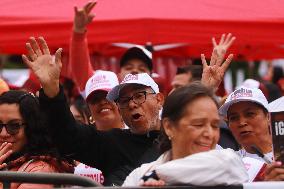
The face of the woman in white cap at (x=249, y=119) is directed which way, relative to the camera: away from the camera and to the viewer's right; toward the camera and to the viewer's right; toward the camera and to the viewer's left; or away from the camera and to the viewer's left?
toward the camera and to the viewer's left

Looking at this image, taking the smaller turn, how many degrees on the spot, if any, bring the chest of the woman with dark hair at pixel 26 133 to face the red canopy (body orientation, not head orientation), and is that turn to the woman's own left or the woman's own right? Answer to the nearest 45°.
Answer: approximately 180°

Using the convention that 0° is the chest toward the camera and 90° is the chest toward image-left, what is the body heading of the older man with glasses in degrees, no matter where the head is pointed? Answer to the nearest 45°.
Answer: approximately 45°

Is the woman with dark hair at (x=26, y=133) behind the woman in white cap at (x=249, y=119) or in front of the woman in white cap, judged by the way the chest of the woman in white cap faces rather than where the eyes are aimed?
in front

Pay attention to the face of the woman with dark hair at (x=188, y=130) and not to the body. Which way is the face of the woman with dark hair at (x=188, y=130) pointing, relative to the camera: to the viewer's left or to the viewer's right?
to the viewer's right

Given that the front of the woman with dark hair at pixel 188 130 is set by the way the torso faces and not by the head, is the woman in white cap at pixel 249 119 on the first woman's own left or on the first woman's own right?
on the first woman's own left

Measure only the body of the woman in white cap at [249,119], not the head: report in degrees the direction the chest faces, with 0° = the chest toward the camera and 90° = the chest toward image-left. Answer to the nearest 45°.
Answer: approximately 45°

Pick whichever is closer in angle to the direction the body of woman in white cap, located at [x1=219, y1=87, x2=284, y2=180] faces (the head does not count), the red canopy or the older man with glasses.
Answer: the older man with glasses

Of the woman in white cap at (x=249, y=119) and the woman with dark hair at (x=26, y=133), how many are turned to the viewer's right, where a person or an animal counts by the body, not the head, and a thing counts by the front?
0

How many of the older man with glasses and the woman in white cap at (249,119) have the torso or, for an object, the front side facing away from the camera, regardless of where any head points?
0

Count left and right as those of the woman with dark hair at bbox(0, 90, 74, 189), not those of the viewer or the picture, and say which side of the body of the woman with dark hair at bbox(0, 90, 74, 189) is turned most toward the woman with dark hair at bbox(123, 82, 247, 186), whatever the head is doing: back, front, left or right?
left

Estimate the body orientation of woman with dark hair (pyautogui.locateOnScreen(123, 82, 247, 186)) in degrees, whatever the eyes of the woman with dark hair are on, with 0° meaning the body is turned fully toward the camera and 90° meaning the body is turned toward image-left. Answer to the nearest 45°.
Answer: approximately 315°
